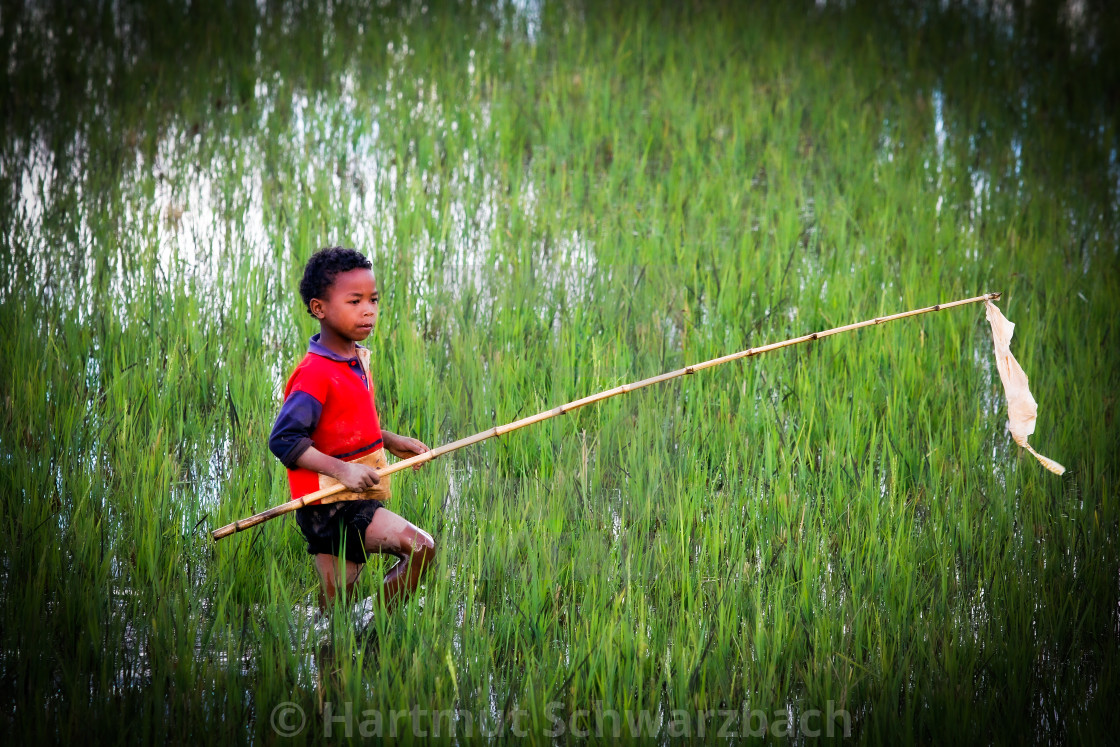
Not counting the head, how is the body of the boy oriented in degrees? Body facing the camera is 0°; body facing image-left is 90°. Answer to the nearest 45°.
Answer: approximately 315°
